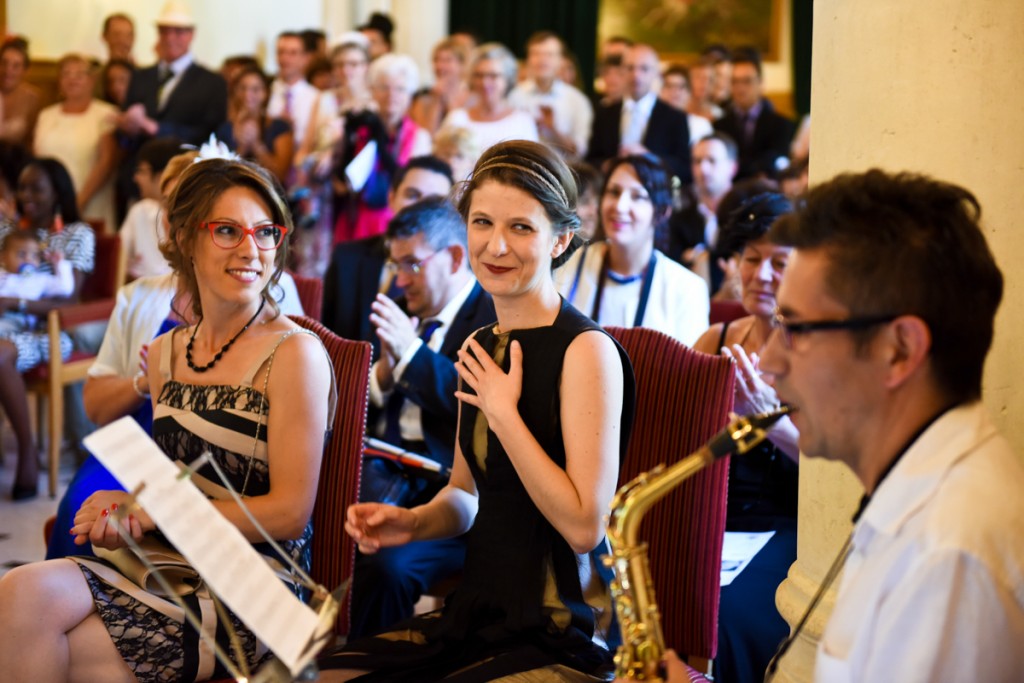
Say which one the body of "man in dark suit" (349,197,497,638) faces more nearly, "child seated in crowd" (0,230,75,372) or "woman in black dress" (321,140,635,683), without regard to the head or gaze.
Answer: the woman in black dress

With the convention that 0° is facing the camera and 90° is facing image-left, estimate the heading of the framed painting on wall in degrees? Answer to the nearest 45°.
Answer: approximately 0°

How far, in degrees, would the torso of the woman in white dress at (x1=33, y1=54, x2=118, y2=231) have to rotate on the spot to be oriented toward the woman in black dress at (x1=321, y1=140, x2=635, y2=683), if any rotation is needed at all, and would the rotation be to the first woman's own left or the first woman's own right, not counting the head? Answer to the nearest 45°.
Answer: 0° — they already face them

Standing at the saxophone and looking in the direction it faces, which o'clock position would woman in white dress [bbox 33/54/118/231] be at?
The woman in white dress is roughly at 2 o'clock from the saxophone.

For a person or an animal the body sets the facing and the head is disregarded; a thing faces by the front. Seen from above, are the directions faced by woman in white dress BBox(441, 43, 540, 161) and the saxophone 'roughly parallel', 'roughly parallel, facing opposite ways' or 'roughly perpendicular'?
roughly perpendicular

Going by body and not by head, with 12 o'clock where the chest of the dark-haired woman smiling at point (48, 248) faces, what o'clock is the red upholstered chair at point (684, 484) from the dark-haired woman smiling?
The red upholstered chair is roughly at 10 o'clock from the dark-haired woman smiling.

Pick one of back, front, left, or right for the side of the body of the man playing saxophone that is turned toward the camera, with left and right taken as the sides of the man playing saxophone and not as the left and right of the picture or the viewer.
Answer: left

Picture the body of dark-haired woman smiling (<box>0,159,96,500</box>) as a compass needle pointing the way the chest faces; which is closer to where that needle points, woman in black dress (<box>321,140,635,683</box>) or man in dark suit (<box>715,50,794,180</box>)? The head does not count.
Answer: the woman in black dress
